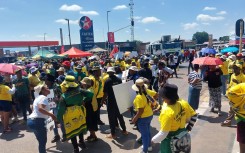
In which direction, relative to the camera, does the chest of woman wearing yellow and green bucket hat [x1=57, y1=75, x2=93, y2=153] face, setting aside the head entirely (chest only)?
away from the camera

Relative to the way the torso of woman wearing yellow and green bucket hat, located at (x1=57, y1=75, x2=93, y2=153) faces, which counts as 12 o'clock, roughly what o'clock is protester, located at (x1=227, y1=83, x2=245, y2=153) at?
The protester is roughly at 4 o'clock from the woman wearing yellow and green bucket hat.

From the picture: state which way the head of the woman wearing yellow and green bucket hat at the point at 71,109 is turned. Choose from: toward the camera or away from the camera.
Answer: away from the camera

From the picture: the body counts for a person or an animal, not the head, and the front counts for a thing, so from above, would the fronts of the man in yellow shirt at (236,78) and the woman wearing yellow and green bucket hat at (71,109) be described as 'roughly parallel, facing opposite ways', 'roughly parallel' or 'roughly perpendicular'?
roughly perpendicular

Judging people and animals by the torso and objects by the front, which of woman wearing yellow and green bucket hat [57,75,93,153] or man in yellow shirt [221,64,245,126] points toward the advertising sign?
the woman wearing yellow and green bucket hat

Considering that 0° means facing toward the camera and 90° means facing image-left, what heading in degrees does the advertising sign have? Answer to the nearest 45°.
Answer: approximately 0°

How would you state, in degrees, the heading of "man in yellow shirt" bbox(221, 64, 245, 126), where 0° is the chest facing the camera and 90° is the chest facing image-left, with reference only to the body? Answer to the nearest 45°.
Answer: approximately 45°

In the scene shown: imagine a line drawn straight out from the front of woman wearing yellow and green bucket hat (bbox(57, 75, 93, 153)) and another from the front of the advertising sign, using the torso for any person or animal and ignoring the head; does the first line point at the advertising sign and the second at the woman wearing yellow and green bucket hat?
yes
